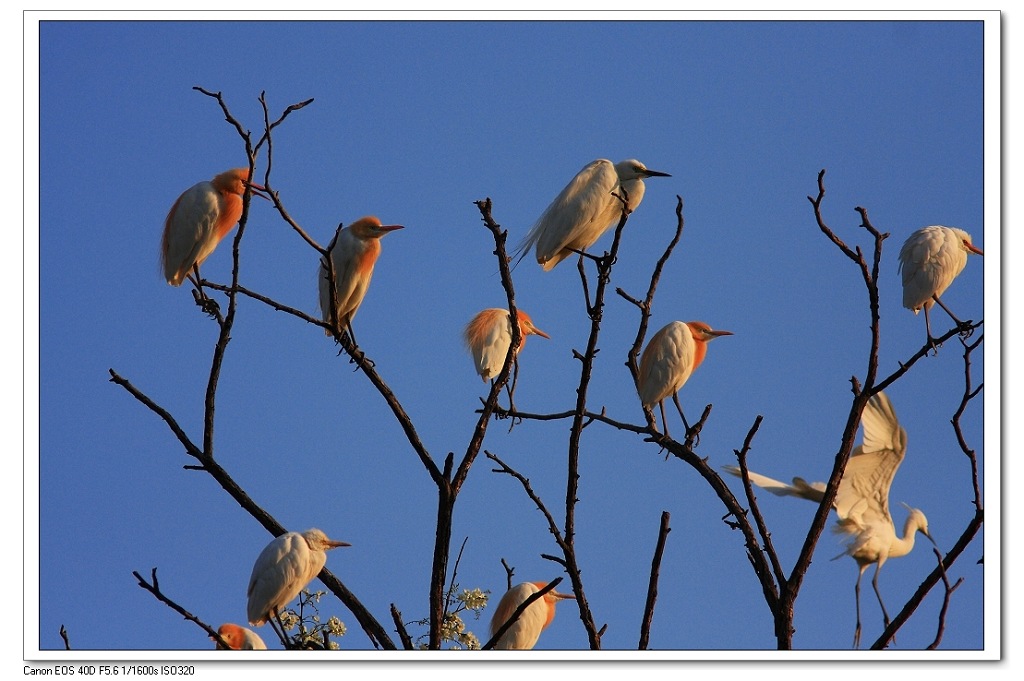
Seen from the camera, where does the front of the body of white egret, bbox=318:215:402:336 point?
to the viewer's right

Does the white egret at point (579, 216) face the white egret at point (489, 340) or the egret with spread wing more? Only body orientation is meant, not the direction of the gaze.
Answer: the egret with spread wing

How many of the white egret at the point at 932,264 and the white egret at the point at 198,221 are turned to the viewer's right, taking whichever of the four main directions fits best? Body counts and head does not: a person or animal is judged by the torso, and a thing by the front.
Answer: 2

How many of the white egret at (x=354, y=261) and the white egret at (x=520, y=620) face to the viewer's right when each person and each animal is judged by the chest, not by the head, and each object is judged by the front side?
2

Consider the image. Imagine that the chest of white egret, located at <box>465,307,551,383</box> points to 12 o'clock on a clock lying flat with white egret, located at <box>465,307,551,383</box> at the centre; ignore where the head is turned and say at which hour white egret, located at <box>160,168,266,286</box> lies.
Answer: white egret, located at <box>160,168,266,286</box> is roughly at 5 o'clock from white egret, located at <box>465,307,551,383</box>.

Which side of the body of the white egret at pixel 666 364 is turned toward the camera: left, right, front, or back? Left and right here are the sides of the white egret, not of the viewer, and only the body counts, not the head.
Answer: right

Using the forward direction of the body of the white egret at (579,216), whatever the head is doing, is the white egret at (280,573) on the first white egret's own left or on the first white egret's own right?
on the first white egret's own right

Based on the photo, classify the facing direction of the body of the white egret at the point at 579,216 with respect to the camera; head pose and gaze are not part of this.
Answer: to the viewer's right

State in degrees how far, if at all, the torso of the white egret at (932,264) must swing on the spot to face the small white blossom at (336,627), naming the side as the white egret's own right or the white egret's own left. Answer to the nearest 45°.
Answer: approximately 135° to the white egret's own right

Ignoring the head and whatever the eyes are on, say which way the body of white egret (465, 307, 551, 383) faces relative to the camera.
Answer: to the viewer's right
